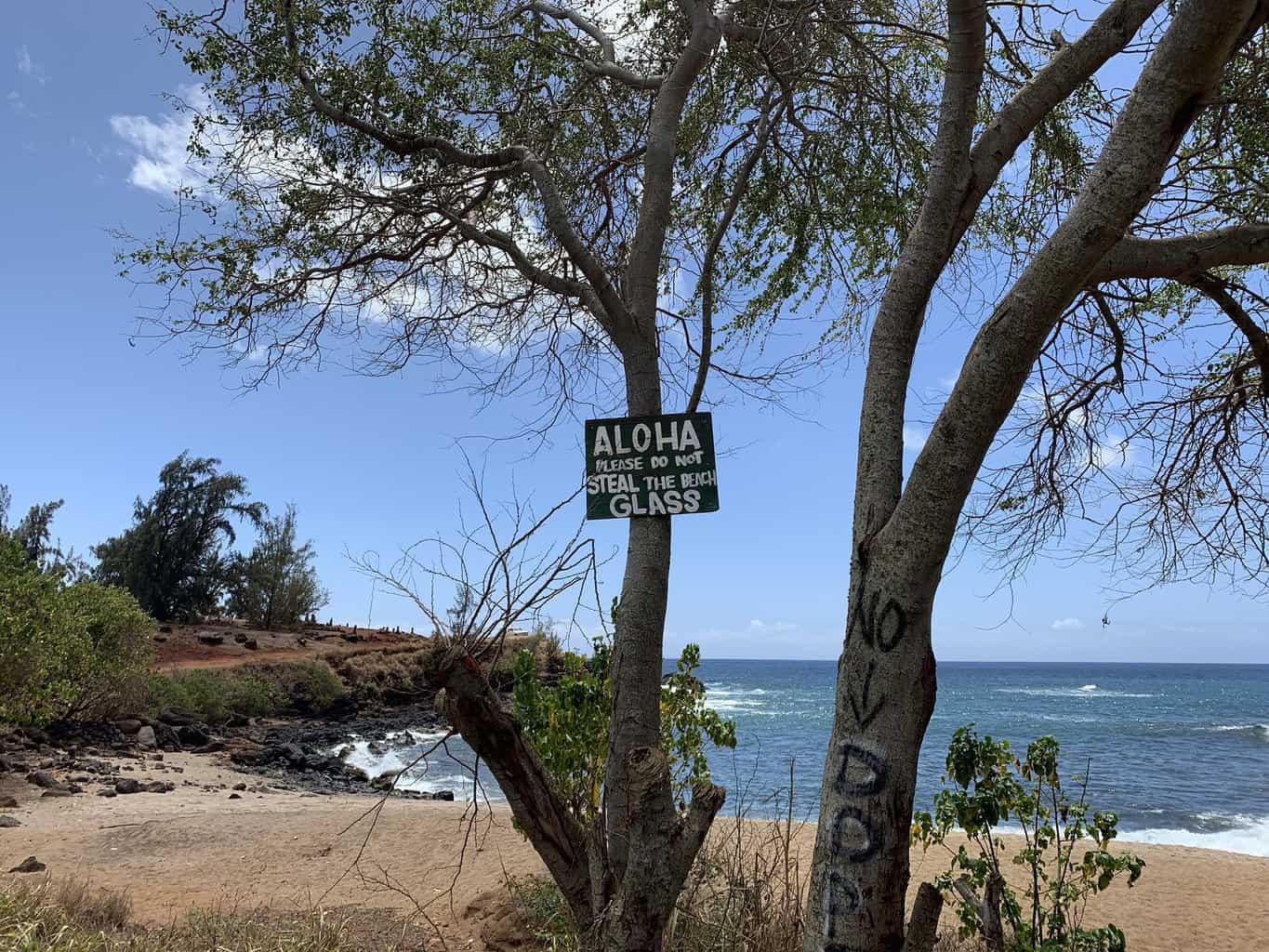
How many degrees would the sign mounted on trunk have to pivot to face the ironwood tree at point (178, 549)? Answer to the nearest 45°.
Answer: approximately 135° to its right

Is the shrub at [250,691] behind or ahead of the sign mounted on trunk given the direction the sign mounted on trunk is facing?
behind

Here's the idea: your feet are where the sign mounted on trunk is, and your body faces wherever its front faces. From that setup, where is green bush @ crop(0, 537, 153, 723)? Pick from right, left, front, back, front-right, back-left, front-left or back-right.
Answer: back-right

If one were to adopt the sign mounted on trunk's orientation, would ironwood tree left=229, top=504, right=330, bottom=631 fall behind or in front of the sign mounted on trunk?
behind

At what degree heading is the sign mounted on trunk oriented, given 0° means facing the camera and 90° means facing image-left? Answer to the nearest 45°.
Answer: approximately 0°

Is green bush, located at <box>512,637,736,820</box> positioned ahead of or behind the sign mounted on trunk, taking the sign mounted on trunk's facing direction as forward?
behind

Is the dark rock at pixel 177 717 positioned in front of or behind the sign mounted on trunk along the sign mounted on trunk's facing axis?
behind

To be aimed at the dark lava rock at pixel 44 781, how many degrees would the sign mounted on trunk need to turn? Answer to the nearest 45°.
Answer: approximately 135° to its right
